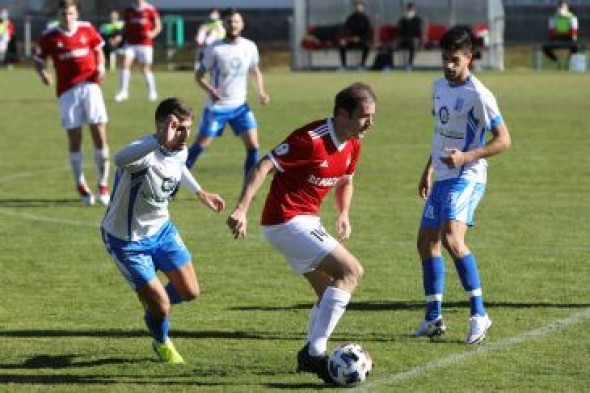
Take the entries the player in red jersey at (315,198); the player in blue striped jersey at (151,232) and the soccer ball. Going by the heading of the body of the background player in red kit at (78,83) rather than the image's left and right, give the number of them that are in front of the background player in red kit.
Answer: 3

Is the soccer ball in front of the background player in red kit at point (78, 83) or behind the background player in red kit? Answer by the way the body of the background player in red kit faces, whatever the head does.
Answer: in front

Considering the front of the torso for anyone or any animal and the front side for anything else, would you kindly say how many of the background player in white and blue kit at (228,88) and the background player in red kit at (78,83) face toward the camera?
2

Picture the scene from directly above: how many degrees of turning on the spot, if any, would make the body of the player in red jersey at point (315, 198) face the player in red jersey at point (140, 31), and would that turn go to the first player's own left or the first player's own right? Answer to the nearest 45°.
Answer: approximately 135° to the first player's own left

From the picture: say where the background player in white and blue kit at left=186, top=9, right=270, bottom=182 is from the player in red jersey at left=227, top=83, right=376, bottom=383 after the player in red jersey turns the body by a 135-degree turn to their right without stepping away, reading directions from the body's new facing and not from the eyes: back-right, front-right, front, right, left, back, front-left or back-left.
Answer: right

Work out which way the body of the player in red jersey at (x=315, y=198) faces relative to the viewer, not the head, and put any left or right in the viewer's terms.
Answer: facing the viewer and to the right of the viewer

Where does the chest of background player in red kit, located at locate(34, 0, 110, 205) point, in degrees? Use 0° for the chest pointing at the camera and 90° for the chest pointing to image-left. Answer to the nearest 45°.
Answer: approximately 0°

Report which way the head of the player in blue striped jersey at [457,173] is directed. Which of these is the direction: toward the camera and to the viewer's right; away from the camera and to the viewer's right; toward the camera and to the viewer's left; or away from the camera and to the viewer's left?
toward the camera and to the viewer's left

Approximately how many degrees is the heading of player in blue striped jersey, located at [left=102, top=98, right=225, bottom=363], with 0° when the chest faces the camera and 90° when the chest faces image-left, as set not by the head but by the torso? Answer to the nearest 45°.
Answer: approximately 315°

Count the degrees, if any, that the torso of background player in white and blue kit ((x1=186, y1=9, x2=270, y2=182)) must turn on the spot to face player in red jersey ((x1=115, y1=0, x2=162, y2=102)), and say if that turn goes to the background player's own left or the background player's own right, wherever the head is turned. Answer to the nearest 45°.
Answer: approximately 180°

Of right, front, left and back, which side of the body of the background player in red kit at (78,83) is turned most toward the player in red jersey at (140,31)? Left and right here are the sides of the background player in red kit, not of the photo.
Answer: back

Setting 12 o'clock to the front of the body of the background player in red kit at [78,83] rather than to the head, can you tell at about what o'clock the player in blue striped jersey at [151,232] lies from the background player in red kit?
The player in blue striped jersey is roughly at 12 o'clock from the background player in red kit.

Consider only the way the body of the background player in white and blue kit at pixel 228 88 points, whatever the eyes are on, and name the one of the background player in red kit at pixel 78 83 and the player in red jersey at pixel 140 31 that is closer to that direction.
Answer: the background player in red kit

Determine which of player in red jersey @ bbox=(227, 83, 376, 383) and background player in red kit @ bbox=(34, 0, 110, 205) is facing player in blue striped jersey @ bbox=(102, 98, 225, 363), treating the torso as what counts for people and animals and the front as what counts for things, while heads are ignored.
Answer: the background player in red kit

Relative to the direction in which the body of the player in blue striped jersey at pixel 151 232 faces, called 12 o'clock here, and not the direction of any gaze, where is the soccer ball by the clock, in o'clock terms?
The soccer ball is roughly at 12 o'clock from the player in blue striped jersey.

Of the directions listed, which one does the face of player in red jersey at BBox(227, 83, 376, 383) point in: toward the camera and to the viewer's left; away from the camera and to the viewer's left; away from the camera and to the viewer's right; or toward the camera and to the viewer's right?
toward the camera and to the viewer's right

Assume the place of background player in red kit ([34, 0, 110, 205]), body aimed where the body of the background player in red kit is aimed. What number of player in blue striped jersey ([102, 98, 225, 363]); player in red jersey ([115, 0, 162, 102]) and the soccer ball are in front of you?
2
